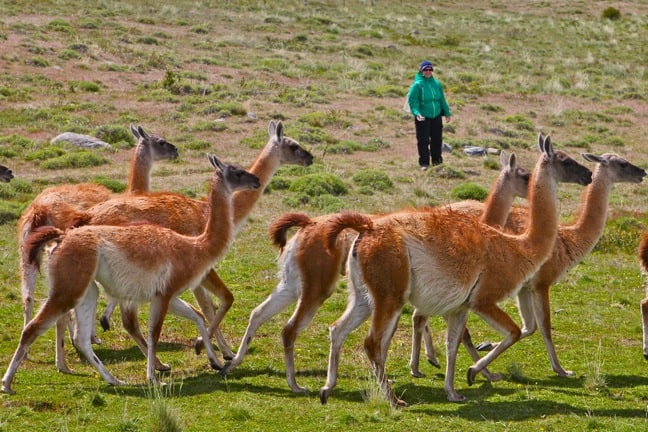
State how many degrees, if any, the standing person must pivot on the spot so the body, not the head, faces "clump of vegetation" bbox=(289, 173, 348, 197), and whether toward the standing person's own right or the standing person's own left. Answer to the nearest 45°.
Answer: approximately 45° to the standing person's own right

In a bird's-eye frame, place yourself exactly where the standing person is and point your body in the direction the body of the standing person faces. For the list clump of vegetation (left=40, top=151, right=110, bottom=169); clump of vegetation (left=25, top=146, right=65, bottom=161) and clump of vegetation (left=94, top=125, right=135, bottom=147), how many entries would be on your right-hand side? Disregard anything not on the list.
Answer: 3

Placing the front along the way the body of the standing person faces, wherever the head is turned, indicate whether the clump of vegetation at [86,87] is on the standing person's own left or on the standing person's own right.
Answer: on the standing person's own right

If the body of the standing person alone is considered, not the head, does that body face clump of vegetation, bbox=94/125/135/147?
no

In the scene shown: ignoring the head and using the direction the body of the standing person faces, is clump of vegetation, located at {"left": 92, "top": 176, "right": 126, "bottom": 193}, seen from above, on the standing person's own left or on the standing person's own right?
on the standing person's own right

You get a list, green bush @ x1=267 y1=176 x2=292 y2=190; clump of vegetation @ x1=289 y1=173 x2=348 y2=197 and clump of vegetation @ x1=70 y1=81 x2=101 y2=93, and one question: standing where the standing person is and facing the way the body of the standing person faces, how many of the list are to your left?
0

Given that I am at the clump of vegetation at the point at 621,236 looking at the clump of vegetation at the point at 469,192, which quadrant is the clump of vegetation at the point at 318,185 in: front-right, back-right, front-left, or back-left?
front-left

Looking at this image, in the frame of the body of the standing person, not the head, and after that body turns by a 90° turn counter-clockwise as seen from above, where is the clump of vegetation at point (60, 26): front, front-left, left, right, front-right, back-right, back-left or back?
back-left

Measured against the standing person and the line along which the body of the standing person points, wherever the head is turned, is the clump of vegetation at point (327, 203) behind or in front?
in front

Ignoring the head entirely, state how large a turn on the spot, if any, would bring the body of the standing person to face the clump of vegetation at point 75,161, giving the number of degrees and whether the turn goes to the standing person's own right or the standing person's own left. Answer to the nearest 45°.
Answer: approximately 90° to the standing person's own right

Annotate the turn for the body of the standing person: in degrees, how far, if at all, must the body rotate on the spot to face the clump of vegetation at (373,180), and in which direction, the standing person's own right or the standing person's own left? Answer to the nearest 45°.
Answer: approximately 45° to the standing person's own right

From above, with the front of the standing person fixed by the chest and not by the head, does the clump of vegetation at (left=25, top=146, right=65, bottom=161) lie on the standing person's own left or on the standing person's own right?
on the standing person's own right

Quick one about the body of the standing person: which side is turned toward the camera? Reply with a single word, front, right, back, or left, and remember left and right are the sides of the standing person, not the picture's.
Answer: front

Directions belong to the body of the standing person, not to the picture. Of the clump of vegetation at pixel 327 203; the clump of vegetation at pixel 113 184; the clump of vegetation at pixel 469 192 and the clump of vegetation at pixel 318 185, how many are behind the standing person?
0

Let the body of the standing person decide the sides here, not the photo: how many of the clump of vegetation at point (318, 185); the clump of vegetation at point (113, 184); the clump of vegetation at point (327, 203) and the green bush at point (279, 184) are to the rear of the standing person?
0
